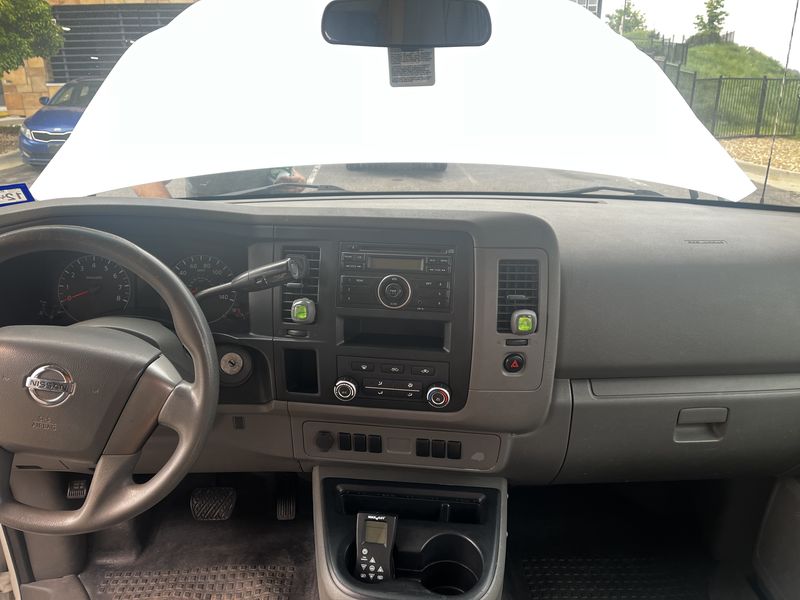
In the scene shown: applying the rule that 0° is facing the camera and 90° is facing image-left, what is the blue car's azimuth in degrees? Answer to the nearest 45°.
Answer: approximately 45°

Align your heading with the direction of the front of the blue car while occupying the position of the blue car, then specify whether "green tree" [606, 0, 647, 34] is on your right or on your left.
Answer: on your left

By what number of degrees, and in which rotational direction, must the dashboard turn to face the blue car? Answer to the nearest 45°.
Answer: approximately 90° to its right

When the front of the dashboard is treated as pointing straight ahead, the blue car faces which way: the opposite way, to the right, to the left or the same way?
the same way

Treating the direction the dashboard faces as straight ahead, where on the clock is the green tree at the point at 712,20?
The green tree is roughly at 8 o'clock from the dashboard.

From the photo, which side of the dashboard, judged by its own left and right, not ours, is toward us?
front

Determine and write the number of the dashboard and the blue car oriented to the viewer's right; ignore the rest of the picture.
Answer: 0

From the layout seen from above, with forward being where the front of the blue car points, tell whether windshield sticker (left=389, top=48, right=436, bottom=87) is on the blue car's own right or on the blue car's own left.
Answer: on the blue car's own left

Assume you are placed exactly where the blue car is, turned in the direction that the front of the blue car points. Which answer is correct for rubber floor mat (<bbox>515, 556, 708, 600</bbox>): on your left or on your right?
on your left
